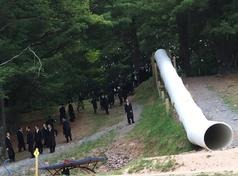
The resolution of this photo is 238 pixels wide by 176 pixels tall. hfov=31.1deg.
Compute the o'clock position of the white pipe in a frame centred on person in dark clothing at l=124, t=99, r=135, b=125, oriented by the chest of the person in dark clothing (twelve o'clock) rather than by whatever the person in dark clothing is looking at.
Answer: The white pipe is roughly at 10 o'clock from the person in dark clothing.

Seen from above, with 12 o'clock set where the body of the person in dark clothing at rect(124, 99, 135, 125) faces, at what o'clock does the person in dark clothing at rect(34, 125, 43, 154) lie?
the person in dark clothing at rect(34, 125, 43, 154) is roughly at 1 o'clock from the person in dark clothing at rect(124, 99, 135, 125).

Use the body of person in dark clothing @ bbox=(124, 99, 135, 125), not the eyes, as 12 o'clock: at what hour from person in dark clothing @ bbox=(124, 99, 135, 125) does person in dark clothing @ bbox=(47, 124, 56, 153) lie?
person in dark clothing @ bbox=(47, 124, 56, 153) is roughly at 1 o'clock from person in dark clothing @ bbox=(124, 99, 135, 125).

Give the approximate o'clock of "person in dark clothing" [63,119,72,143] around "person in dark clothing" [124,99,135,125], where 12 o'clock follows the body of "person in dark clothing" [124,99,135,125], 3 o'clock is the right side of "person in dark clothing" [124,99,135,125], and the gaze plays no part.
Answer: "person in dark clothing" [63,119,72,143] is roughly at 2 o'clock from "person in dark clothing" [124,99,135,125].

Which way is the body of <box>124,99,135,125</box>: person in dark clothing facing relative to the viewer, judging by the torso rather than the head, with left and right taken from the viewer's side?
facing the viewer and to the left of the viewer

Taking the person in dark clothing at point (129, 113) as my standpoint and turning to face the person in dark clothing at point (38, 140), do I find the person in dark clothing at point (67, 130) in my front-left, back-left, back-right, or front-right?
front-right

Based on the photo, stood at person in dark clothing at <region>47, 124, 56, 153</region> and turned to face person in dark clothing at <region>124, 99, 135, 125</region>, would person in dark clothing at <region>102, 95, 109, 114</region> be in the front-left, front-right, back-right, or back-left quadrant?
front-left

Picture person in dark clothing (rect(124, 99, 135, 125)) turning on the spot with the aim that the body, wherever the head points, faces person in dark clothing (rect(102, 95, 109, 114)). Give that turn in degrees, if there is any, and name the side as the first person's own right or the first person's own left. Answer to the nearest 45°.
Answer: approximately 135° to the first person's own right

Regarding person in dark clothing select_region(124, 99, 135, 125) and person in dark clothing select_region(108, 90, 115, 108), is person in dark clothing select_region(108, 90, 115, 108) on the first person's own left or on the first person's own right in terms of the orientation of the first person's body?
on the first person's own right
